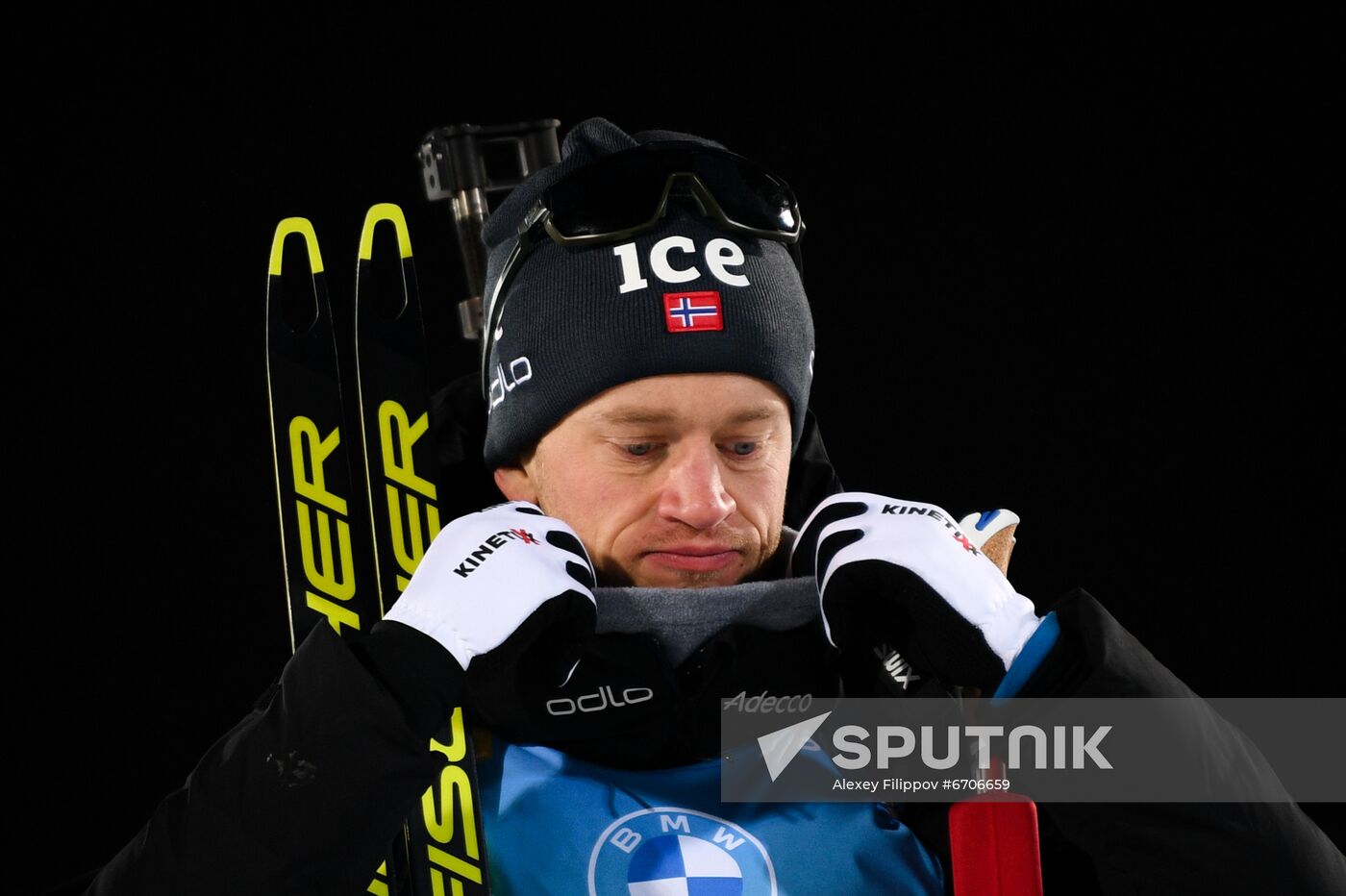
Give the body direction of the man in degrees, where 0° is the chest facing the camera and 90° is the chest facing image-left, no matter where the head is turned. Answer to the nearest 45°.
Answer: approximately 0°
